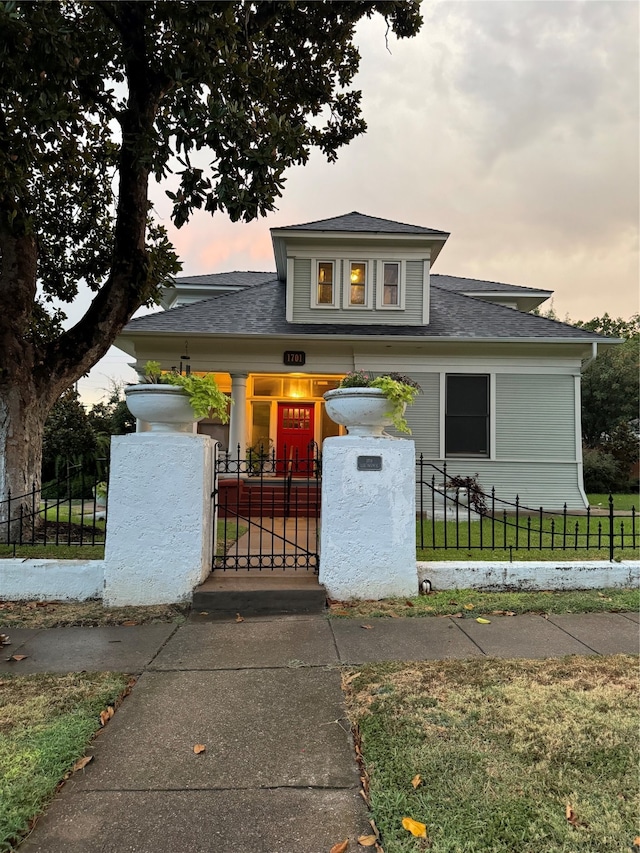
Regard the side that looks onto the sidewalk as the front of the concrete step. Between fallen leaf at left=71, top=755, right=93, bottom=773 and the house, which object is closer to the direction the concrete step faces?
the fallen leaf

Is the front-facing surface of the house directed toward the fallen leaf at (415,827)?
yes

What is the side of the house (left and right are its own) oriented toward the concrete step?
front

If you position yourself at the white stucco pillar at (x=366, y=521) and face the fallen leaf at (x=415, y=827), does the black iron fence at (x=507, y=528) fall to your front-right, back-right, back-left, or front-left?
back-left

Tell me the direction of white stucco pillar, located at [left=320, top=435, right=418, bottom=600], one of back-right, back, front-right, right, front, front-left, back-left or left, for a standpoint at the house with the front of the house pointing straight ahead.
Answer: front

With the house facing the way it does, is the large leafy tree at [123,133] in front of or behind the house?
in front

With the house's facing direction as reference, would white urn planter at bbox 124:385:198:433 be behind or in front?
in front

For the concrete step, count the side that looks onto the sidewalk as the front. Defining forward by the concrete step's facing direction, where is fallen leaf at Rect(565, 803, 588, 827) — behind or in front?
in front

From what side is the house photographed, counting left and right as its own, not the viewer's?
front

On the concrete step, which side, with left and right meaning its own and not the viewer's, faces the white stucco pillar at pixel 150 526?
right

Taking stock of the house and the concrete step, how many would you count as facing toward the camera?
2

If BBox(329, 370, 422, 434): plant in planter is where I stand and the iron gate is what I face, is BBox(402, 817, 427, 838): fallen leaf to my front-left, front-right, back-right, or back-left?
back-left

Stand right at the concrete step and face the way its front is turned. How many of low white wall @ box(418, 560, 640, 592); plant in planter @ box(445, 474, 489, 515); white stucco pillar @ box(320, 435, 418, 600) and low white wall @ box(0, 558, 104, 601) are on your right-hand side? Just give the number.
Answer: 1

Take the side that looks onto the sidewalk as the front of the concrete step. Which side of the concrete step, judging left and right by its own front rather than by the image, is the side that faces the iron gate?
back

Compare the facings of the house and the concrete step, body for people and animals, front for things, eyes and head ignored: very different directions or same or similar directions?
same or similar directions
